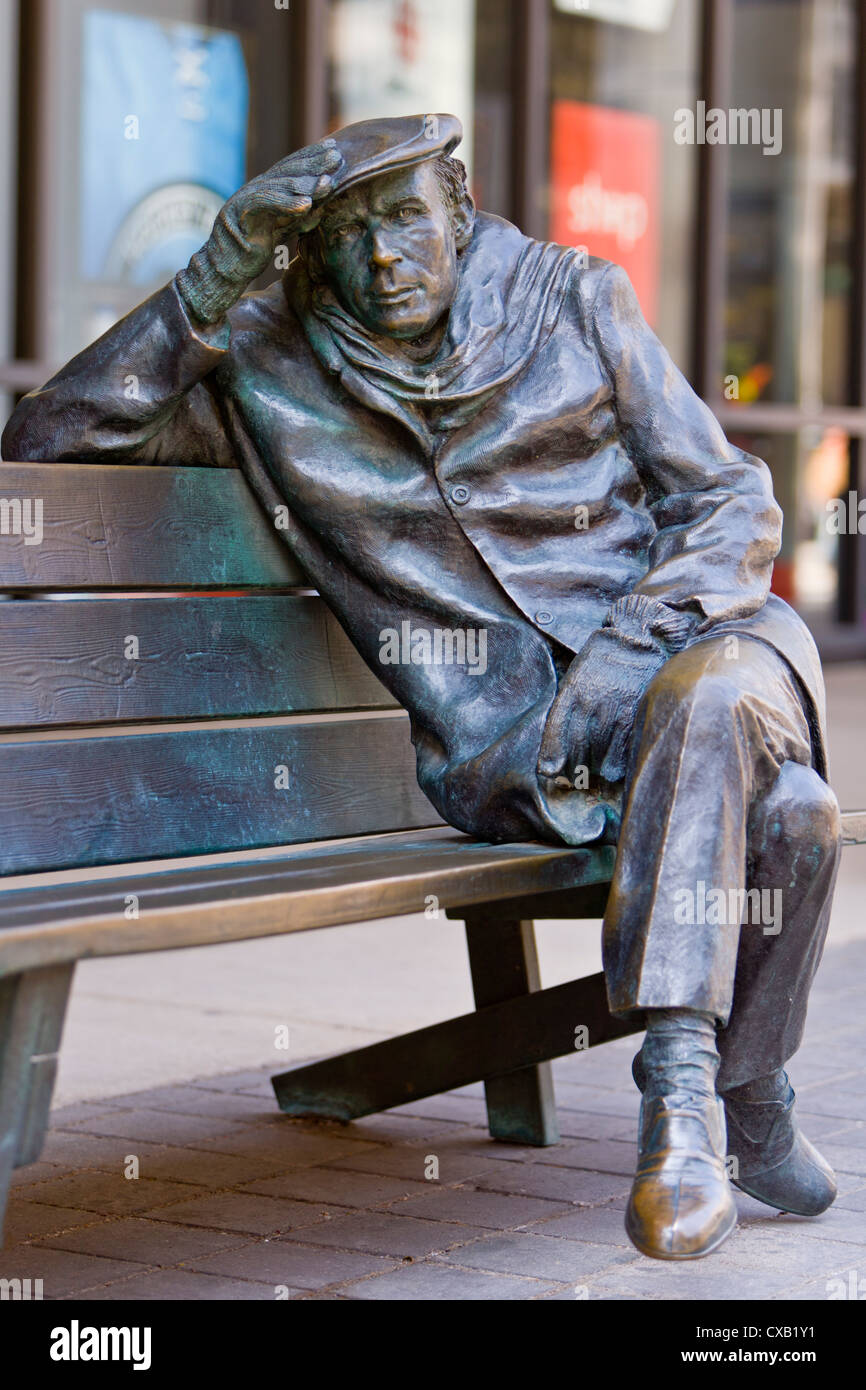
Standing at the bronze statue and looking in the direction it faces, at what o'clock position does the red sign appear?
The red sign is roughly at 6 o'clock from the bronze statue.

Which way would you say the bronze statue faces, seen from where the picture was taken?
facing the viewer

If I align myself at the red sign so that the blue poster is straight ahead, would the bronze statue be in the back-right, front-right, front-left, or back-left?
front-left

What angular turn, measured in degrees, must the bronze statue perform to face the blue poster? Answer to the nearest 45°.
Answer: approximately 180°

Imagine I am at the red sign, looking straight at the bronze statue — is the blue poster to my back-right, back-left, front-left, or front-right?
front-right
